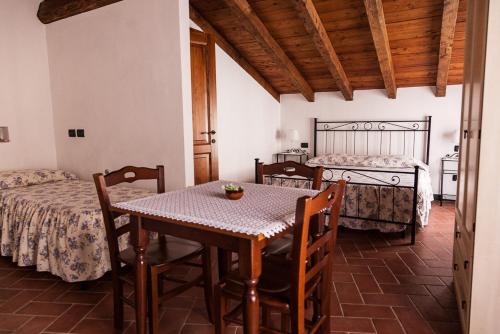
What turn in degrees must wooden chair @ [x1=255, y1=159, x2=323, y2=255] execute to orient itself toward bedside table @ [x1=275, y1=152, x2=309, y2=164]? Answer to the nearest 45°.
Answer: approximately 135° to its right

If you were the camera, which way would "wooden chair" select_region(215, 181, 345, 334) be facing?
facing away from the viewer and to the left of the viewer

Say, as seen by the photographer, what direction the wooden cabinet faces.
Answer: facing to the left of the viewer

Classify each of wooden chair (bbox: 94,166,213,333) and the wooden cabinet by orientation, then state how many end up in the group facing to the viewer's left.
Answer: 1

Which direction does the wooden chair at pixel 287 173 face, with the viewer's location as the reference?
facing the viewer and to the left of the viewer

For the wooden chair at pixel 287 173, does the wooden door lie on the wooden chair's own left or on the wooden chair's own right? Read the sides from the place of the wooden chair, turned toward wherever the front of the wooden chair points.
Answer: on the wooden chair's own right

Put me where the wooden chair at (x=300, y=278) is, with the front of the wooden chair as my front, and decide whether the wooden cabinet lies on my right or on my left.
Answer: on my right

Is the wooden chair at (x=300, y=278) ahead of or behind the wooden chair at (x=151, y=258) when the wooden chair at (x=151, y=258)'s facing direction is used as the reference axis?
ahead

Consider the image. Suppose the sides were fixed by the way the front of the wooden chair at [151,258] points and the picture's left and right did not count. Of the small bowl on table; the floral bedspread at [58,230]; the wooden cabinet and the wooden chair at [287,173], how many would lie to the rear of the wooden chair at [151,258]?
1

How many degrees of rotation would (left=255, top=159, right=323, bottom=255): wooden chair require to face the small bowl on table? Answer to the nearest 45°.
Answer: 0° — it already faces it

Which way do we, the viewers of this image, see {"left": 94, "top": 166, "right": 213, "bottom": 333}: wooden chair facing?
facing the viewer and to the right of the viewer

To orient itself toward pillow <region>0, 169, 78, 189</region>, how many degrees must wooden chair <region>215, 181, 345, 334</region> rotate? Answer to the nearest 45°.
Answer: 0° — it already faces it

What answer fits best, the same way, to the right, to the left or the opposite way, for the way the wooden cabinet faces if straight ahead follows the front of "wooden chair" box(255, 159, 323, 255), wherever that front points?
to the right
